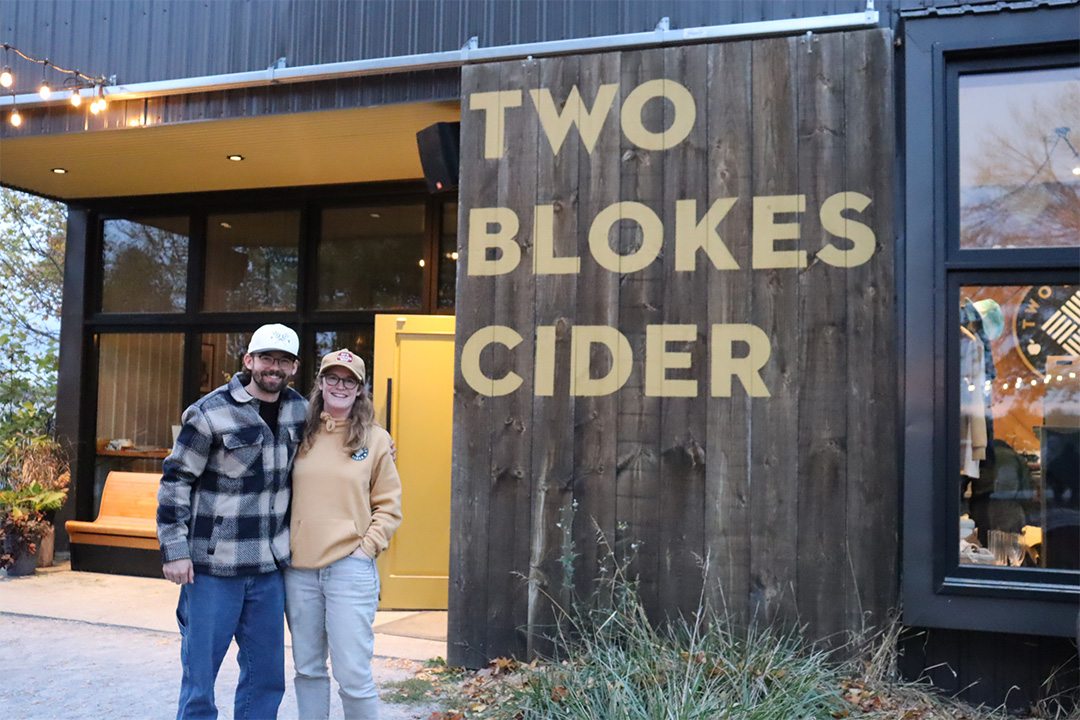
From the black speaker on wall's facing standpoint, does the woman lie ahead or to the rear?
ahead

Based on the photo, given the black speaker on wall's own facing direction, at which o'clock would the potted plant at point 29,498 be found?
The potted plant is roughly at 3 o'clock from the black speaker on wall.

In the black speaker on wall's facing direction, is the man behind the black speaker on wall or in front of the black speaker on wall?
in front

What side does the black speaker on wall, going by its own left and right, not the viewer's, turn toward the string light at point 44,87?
right

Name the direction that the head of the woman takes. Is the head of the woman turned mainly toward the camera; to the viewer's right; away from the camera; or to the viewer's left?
toward the camera

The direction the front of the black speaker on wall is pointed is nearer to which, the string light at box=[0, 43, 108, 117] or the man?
the man

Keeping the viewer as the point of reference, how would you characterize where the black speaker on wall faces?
facing the viewer and to the left of the viewer

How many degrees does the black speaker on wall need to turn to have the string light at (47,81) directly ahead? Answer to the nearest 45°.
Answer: approximately 90° to its right

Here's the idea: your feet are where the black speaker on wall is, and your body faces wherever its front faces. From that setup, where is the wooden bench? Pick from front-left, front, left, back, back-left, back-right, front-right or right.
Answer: right

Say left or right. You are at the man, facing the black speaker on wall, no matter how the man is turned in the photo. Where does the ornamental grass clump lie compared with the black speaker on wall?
right

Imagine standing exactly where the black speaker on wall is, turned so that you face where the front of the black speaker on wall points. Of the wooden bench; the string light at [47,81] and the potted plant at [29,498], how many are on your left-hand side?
0

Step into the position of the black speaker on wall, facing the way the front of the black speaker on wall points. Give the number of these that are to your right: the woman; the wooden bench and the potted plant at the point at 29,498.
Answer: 2

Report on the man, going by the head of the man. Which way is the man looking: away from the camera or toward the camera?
toward the camera

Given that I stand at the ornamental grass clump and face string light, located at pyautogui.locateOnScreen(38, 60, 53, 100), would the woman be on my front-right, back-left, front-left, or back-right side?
front-left

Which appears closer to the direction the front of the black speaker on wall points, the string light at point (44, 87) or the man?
the man
